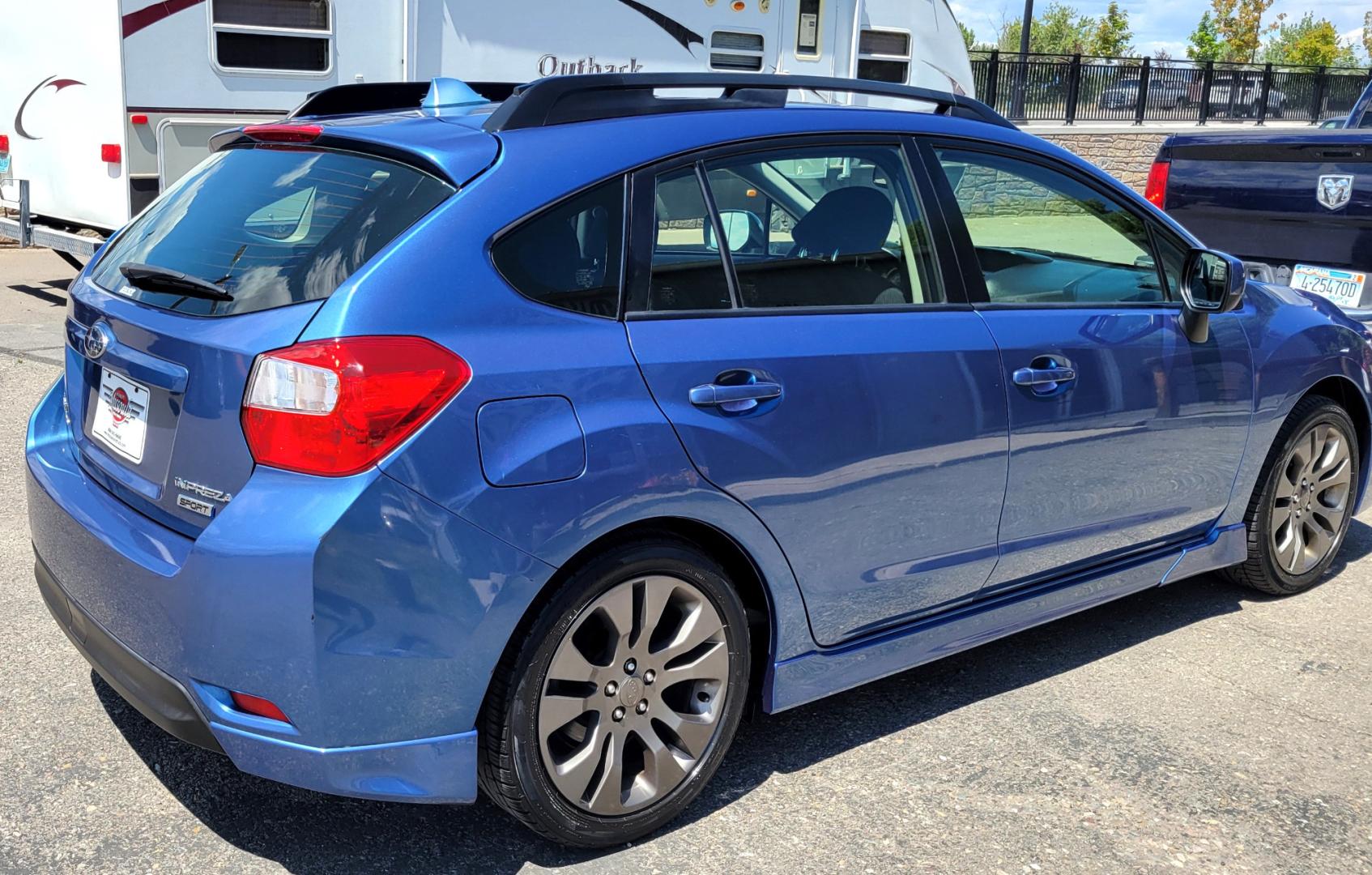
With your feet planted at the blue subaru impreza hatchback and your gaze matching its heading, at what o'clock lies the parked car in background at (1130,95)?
The parked car in background is roughly at 11 o'clock from the blue subaru impreza hatchback.

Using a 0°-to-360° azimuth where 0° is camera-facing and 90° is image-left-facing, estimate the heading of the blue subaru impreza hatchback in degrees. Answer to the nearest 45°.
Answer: approximately 225°

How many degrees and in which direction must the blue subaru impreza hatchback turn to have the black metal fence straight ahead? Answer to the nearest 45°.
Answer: approximately 45° to its left
